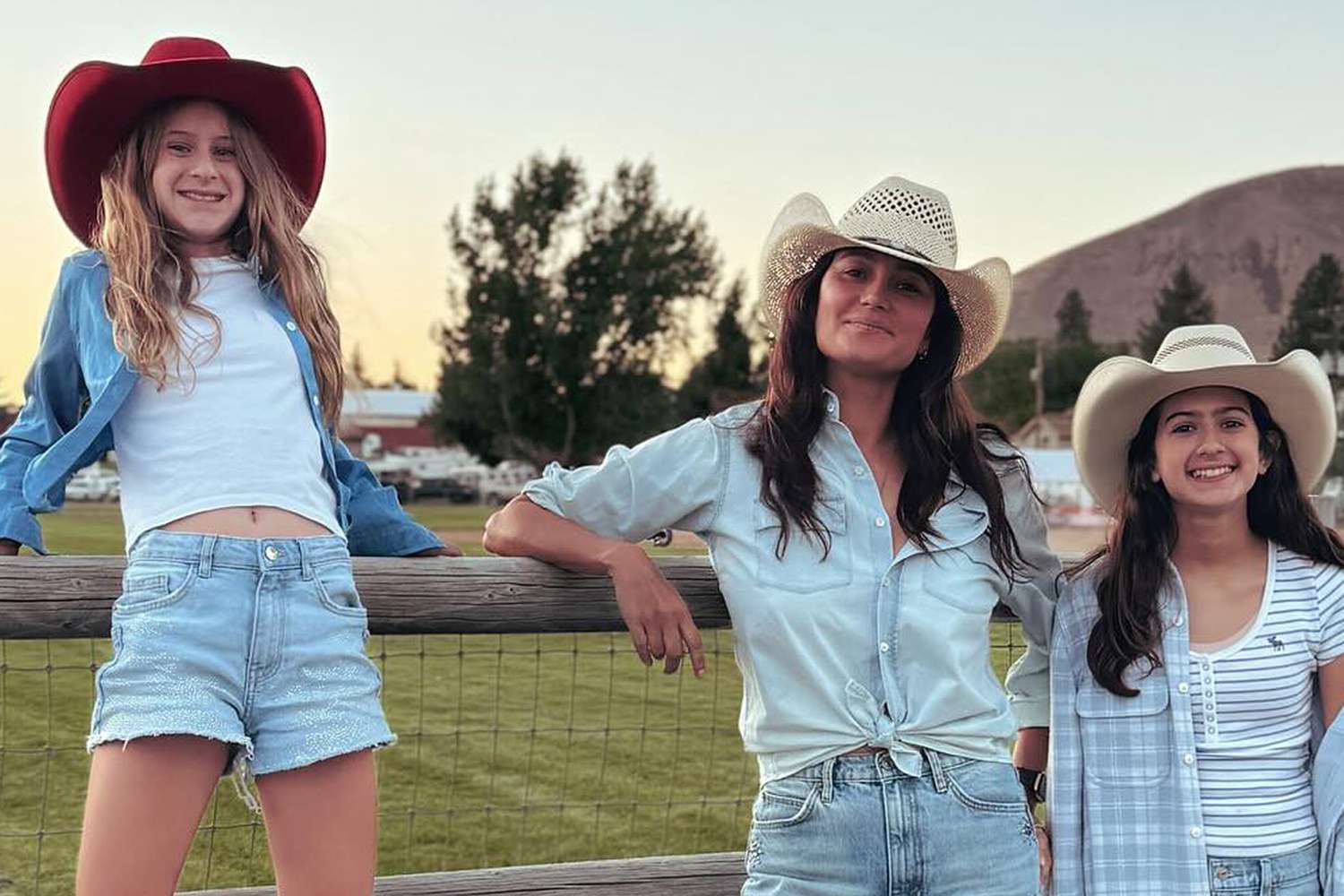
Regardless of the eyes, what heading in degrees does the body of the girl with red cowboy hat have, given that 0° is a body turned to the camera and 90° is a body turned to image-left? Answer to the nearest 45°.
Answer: approximately 0°

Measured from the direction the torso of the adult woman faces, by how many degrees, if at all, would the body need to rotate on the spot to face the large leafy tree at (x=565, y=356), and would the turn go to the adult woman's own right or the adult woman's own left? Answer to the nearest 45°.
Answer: approximately 180°

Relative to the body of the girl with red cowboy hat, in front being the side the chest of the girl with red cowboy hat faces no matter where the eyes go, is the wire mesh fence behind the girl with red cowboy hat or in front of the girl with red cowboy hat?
behind

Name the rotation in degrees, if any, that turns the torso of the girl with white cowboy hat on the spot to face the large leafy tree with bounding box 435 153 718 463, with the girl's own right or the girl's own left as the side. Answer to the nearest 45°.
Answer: approximately 135° to the girl's own right

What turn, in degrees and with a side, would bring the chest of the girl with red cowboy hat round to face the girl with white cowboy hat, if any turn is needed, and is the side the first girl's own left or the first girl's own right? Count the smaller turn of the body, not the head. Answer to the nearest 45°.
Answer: approximately 90° to the first girl's own left
